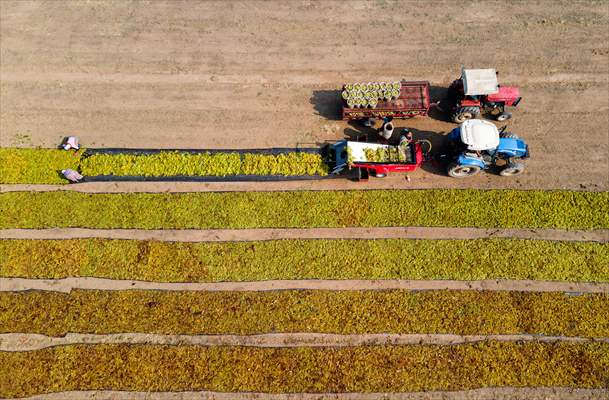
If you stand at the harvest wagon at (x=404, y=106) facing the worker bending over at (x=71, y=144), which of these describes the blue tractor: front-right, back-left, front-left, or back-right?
back-left

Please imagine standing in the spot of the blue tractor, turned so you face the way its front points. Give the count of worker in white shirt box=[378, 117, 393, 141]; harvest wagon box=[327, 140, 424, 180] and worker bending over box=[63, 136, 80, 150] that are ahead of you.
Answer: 0

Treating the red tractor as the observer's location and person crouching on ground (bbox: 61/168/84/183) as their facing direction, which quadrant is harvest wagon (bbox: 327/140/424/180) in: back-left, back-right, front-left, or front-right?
front-left

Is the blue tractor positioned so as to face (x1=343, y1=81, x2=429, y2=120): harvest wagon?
no

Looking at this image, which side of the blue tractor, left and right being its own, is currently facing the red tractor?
left

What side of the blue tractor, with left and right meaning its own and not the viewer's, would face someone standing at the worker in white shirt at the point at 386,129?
back

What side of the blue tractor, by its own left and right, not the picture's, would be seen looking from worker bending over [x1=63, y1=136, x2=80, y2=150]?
back

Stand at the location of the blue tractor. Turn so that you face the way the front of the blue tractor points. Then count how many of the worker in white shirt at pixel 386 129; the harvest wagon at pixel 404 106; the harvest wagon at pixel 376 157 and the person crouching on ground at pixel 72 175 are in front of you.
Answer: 0

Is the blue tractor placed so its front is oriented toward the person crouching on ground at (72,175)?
no

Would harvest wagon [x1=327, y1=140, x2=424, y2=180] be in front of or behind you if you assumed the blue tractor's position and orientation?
behind

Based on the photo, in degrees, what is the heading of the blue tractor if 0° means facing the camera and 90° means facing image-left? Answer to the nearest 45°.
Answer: approximately 270°

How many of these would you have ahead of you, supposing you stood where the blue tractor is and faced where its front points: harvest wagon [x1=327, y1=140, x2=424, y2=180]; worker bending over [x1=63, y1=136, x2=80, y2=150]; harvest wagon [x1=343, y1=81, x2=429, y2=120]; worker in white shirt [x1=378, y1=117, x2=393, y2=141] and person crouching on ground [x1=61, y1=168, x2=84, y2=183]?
0

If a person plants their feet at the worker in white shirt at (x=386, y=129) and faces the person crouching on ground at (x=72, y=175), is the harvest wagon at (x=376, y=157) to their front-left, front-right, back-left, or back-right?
front-left
